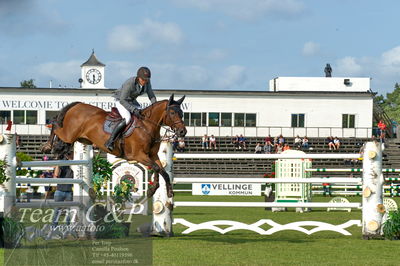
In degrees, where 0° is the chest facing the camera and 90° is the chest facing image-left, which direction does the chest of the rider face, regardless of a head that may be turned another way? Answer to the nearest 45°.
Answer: approximately 315°

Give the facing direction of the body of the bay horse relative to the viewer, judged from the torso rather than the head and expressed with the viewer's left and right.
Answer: facing the viewer and to the right of the viewer

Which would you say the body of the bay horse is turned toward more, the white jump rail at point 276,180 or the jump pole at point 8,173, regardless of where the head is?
the white jump rail
